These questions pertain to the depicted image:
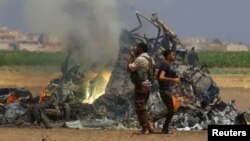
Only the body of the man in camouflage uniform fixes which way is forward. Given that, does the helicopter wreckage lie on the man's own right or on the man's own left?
on the man's own right

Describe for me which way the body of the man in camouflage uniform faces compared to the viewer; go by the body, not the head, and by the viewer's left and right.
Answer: facing to the left of the viewer
